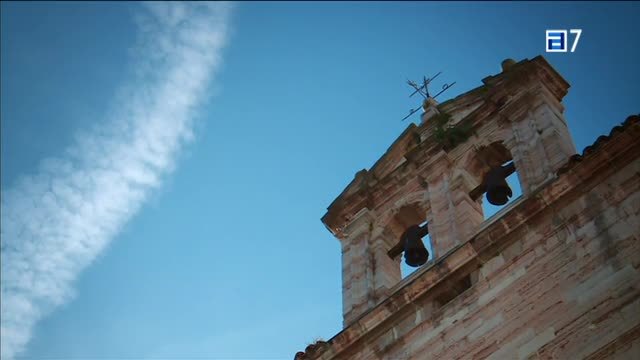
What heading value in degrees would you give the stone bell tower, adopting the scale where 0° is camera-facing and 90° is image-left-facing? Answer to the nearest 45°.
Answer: approximately 45°
